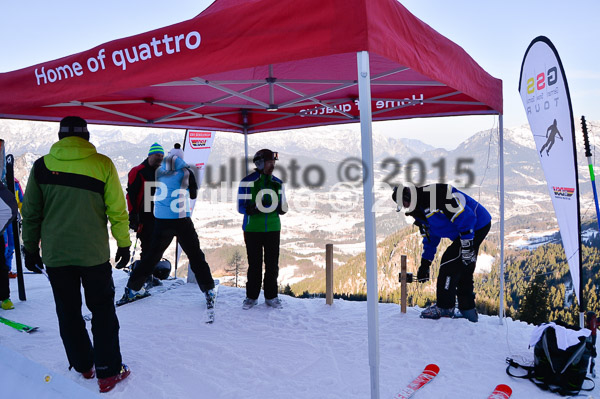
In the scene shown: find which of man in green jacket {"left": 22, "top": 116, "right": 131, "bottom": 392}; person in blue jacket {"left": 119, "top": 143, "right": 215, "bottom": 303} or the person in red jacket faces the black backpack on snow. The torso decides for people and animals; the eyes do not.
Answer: the person in red jacket

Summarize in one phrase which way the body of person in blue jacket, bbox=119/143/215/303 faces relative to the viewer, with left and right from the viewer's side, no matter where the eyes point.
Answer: facing away from the viewer

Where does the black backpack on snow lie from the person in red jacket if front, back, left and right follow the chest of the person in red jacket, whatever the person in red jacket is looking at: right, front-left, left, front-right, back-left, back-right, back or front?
front

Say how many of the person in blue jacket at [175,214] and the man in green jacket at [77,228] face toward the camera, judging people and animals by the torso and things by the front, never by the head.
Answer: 0

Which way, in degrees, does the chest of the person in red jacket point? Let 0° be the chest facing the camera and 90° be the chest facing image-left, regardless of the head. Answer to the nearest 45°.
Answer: approximately 315°

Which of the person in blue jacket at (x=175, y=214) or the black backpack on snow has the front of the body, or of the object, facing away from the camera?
the person in blue jacket

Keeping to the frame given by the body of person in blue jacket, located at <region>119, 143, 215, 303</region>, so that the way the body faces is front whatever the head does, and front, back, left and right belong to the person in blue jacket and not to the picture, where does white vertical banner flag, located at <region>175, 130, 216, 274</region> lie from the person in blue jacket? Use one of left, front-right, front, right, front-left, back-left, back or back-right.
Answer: front

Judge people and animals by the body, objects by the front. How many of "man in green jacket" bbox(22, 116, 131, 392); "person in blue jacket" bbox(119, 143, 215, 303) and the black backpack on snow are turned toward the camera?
1

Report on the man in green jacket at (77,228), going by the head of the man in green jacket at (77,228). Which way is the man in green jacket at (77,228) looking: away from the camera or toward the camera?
away from the camera

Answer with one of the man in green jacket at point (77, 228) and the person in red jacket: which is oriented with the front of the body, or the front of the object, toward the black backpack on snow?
the person in red jacket

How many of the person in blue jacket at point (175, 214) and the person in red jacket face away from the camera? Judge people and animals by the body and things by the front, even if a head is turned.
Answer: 1

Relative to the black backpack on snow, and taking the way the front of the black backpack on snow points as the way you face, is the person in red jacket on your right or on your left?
on your right

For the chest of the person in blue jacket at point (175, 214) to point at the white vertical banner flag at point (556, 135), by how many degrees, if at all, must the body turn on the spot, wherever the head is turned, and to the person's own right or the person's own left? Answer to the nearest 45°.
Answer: approximately 135° to the person's own right

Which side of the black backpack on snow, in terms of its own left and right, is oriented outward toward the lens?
front

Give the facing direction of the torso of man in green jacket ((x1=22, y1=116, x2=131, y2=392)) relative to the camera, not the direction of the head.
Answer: away from the camera

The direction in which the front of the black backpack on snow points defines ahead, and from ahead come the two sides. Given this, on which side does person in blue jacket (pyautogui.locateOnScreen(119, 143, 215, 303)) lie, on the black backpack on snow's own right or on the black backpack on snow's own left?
on the black backpack on snow's own right
